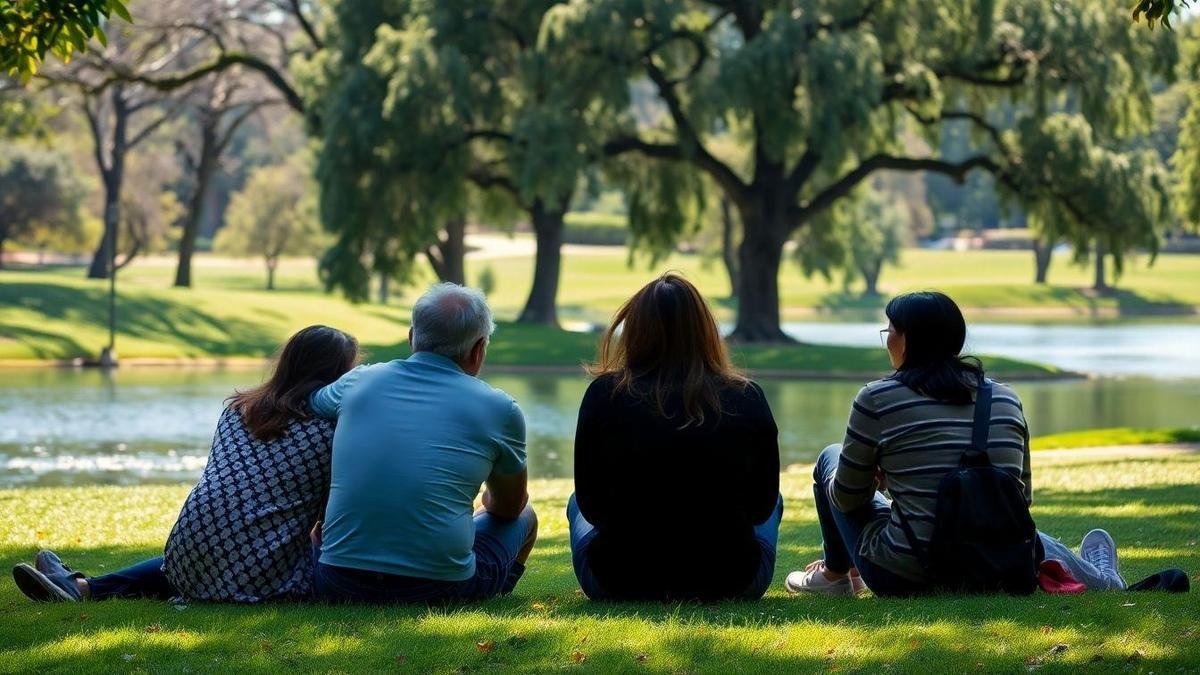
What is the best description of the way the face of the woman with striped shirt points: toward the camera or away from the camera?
away from the camera

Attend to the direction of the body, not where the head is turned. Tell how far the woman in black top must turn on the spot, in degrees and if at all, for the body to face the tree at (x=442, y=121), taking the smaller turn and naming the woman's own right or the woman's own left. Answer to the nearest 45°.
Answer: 0° — they already face it

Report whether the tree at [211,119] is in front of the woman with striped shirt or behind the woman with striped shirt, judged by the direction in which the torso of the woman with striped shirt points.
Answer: in front

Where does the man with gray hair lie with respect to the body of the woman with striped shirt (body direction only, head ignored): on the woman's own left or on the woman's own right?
on the woman's own left

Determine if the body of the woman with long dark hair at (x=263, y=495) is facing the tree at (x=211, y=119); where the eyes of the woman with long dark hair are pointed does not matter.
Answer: yes

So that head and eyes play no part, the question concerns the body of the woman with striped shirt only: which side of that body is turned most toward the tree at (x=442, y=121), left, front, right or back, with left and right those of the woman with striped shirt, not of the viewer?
front

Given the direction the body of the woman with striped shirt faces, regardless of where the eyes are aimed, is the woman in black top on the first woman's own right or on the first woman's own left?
on the first woman's own left

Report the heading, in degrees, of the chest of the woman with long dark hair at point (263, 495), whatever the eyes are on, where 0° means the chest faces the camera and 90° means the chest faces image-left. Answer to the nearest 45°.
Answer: approximately 180°

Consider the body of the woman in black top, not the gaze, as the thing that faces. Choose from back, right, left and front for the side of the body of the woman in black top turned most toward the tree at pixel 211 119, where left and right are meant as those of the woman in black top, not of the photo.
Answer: front

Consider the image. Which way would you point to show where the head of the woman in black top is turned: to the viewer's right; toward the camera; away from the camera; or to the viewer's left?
away from the camera

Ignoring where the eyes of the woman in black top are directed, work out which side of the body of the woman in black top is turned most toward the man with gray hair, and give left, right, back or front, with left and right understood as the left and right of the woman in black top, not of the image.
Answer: left

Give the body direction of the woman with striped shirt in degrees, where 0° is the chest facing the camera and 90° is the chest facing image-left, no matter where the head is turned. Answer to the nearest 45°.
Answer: approximately 135°

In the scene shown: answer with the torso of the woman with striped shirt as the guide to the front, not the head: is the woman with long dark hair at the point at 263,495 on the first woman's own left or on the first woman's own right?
on the first woman's own left

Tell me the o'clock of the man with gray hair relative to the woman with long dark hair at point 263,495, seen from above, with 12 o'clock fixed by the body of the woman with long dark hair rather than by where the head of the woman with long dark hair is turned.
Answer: The man with gray hair is roughly at 4 o'clock from the woman with long dark hair.

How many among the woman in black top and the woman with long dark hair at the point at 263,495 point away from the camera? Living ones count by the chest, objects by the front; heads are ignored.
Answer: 2

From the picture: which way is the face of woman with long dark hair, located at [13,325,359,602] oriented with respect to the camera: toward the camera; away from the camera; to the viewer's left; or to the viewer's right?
away from the camera

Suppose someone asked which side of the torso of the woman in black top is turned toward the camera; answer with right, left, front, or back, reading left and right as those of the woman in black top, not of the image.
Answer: back
